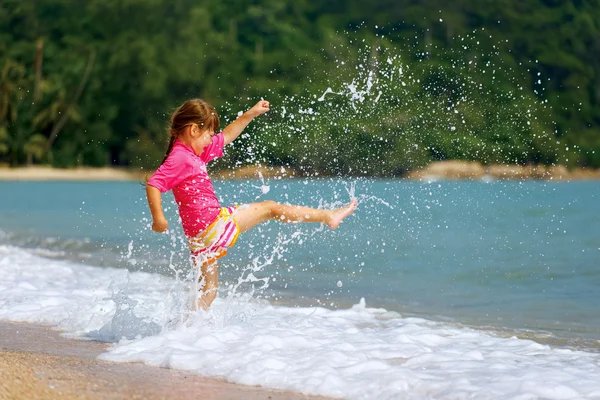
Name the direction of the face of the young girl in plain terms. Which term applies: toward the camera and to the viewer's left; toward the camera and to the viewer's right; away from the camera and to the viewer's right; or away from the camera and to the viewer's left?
toward the camera and to the viewer's right

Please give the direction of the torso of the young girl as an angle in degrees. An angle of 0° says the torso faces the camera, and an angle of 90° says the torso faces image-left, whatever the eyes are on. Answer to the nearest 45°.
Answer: approximately 270°
